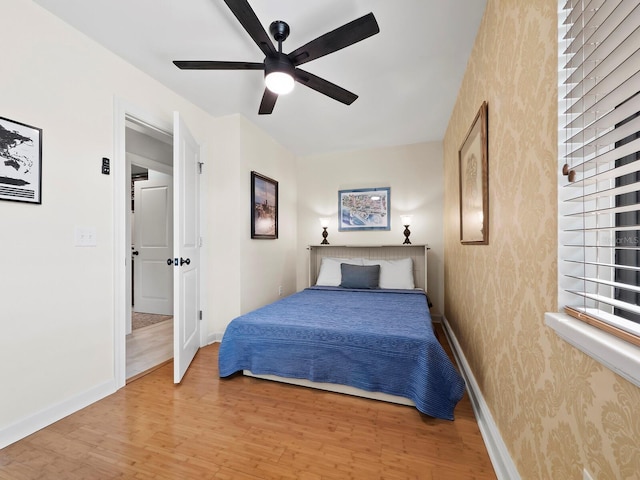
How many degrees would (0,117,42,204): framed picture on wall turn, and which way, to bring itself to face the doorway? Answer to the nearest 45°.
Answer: approximately 90° to its left

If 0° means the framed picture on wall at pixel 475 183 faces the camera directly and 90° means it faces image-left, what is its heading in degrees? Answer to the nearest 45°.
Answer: approximately 90°

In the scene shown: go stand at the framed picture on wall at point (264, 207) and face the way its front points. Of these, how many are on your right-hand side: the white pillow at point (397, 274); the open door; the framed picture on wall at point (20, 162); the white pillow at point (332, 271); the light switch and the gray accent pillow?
3

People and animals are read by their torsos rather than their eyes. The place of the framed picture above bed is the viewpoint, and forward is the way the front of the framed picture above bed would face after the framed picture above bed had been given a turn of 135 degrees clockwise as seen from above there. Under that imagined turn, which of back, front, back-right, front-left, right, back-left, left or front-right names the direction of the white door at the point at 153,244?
front-left

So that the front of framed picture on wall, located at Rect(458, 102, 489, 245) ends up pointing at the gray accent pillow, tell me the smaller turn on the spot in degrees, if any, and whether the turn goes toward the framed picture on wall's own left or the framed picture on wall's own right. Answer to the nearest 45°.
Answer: approximately 45° to the framed picture on wall's own right

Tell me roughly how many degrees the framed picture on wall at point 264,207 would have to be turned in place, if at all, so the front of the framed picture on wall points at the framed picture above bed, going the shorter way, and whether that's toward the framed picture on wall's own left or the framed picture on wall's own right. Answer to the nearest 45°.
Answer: approximately 45° to the framed picture on wall's own left

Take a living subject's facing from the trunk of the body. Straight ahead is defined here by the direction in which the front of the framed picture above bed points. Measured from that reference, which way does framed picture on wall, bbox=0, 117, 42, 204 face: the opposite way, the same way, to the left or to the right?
to the left

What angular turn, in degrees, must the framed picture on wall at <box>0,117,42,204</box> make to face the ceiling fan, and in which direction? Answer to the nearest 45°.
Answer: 0° — it already faces it

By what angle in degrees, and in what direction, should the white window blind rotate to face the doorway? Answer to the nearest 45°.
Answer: approximately 45° to its right

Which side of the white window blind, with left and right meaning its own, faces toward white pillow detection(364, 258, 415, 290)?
right

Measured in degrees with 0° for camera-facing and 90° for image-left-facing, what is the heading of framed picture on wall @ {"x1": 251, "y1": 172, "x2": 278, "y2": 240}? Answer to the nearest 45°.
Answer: approximately 315°

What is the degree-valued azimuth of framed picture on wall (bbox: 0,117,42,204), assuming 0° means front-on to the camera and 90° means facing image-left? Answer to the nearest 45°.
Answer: approximately 315°
